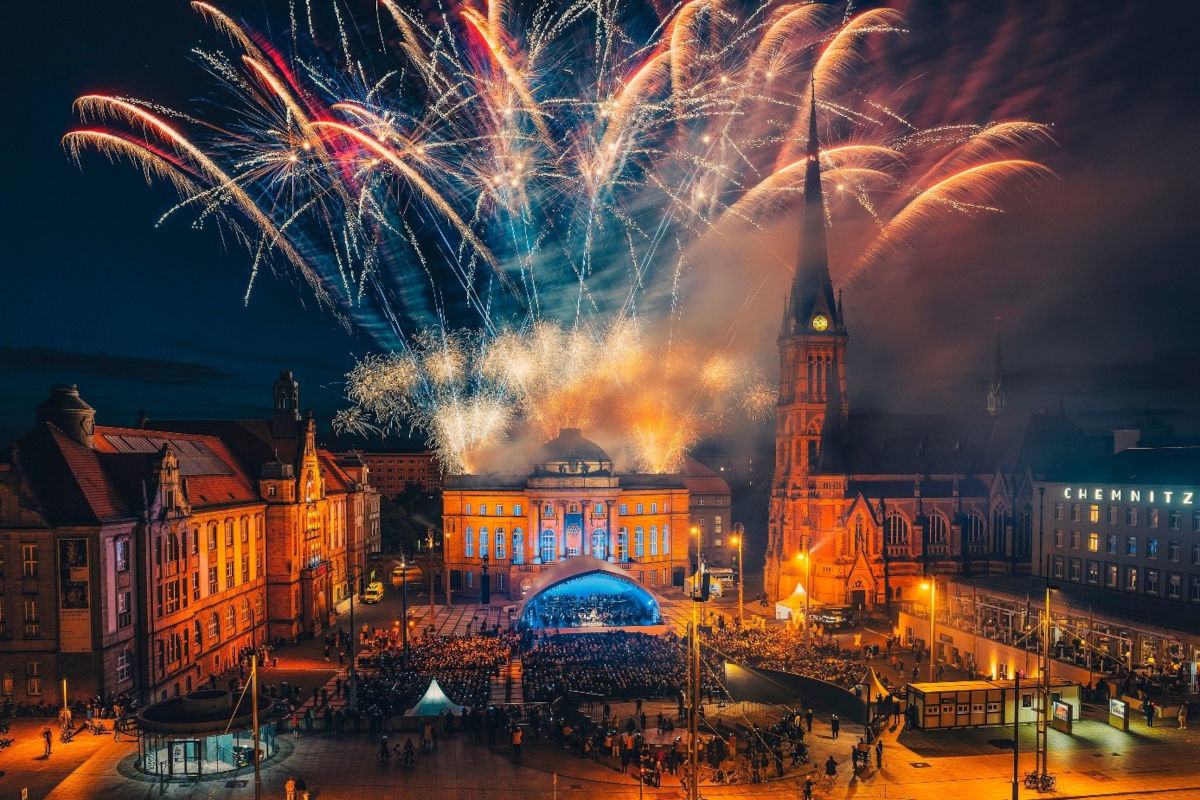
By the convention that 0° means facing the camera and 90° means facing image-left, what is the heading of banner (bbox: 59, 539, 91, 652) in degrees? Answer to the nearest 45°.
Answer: approximately 0°

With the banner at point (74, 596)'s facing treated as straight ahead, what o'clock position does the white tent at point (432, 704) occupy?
The white tent is roughly at 10 o'clock from the banner.
